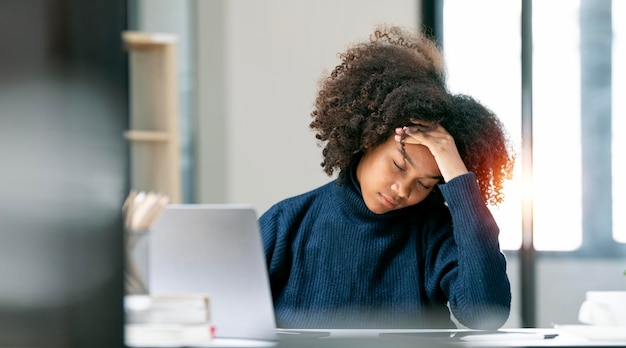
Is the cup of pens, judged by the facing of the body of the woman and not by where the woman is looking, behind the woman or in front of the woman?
in front

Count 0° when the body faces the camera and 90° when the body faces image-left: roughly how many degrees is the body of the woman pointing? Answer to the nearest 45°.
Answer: approximately 0°

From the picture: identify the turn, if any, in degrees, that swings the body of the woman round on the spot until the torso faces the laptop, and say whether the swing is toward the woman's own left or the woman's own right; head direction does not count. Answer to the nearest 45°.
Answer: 0° — they already face it

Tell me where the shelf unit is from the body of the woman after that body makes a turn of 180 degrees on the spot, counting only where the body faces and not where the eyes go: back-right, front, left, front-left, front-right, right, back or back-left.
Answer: front-left
